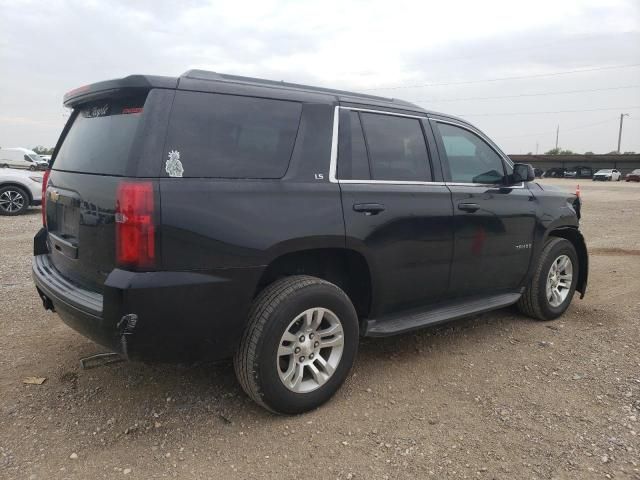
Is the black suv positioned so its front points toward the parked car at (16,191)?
no

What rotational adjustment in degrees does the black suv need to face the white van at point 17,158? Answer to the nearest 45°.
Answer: approximately 90° to its left

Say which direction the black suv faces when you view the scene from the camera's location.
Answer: facing away from the viewer and to the right of the viewer
